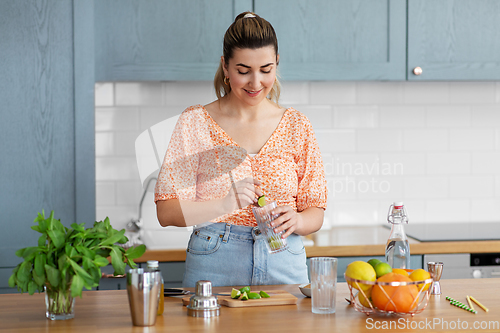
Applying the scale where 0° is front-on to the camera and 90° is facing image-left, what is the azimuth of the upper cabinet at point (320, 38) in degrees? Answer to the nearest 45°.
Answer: approximately 0°

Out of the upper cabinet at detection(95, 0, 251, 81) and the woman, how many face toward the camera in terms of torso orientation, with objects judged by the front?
2

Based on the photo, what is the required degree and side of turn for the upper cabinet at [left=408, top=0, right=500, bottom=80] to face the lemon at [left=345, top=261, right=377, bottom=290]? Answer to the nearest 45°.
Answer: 0° — it already faces it

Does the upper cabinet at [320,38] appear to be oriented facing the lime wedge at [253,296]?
yes
